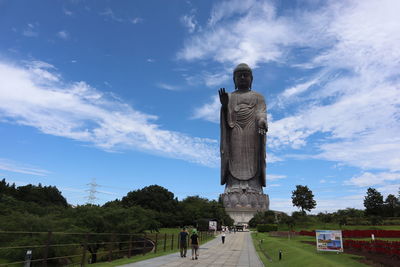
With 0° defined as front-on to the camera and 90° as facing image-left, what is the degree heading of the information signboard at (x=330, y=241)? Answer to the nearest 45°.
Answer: approximately 0°

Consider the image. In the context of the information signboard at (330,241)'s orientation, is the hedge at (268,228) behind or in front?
behind

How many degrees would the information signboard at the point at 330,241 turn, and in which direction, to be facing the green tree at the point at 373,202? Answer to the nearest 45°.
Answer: approximately 180°
